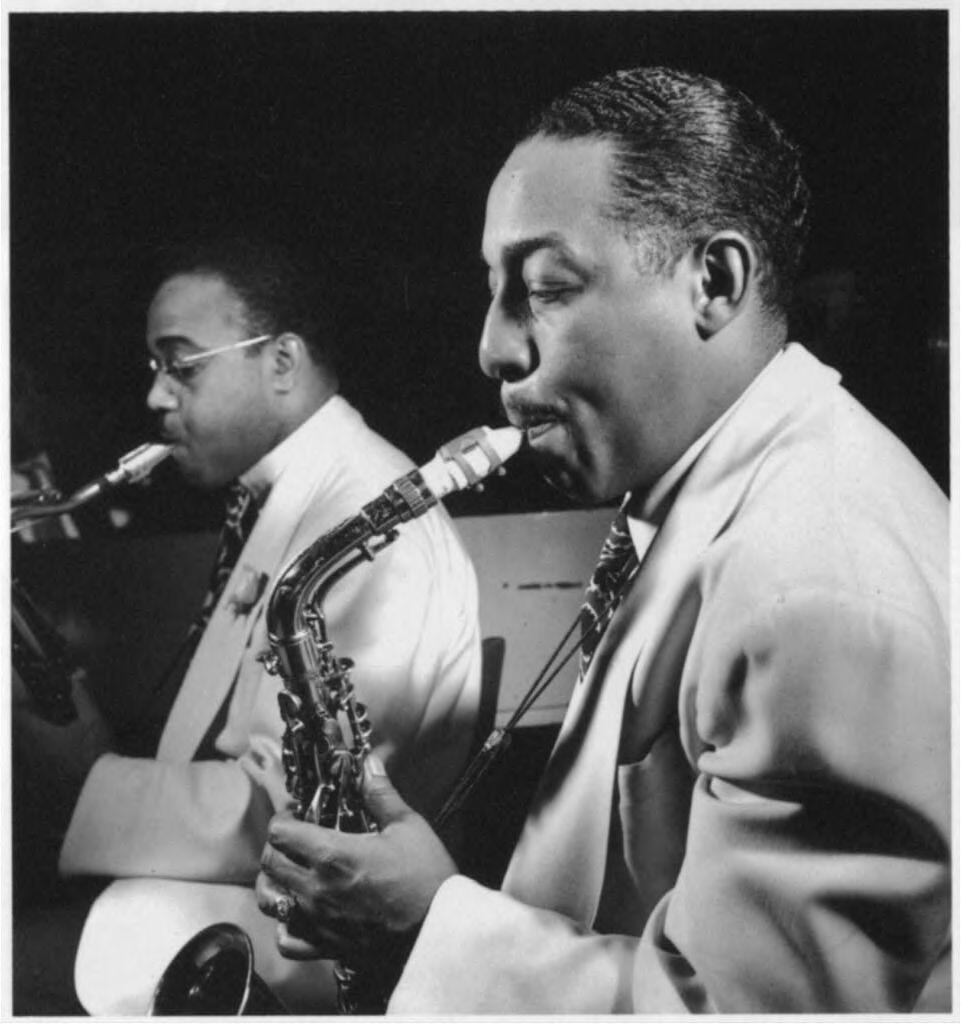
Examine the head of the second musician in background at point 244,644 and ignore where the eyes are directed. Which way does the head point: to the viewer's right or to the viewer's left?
to the viewer's left

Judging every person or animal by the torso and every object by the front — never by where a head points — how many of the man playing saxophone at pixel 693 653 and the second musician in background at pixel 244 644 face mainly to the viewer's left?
2

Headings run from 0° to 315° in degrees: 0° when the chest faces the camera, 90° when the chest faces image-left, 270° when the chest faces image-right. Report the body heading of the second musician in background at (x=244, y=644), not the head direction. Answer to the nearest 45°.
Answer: approximately 90°

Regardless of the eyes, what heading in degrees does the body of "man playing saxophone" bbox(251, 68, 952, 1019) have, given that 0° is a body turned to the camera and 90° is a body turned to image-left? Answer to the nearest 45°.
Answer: approximately 90°

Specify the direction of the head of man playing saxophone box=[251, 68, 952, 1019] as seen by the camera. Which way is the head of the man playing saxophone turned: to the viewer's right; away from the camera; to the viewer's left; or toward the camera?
to the viewer's left
